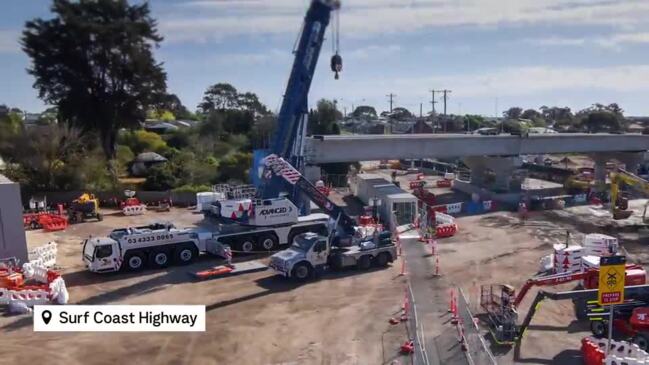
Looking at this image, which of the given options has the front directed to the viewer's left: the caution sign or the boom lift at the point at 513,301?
the boom lift

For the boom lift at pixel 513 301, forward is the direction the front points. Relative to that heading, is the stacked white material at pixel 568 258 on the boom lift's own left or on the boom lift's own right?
on the boom lift's own right

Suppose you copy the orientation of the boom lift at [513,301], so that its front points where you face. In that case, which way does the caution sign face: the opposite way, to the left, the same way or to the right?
to the left

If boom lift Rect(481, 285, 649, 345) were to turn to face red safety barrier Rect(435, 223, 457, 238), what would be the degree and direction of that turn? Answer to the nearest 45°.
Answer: approximately 90° to its right

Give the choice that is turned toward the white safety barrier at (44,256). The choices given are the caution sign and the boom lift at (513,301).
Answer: the boom lift

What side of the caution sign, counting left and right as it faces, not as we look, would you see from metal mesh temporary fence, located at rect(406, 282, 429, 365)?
right

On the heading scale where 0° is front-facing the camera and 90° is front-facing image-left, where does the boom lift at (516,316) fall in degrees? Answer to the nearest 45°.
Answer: approximately 90°

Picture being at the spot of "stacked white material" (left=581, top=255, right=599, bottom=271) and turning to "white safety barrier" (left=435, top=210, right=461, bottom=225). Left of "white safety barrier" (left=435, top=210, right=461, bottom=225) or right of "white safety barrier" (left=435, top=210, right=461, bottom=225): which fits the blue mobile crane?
left

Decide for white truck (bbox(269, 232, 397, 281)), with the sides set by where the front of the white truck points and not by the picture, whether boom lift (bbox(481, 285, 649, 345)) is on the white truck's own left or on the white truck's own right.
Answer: on the white truck's own left

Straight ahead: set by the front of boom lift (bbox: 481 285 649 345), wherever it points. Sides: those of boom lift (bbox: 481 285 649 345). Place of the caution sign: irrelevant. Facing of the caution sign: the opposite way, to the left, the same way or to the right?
to the left

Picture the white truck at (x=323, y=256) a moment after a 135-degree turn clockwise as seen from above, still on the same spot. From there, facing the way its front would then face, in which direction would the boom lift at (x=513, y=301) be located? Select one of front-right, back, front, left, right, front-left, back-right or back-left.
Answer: back-right
